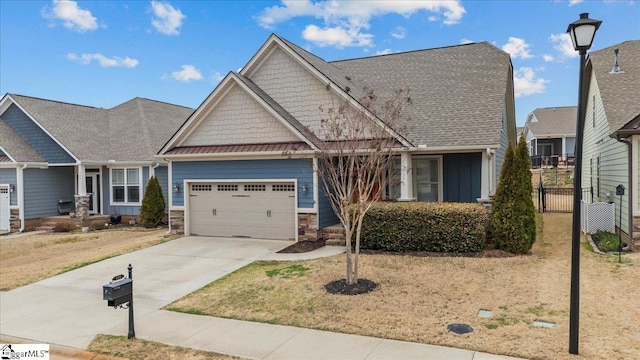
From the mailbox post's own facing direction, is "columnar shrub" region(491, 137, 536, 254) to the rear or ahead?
to the rear

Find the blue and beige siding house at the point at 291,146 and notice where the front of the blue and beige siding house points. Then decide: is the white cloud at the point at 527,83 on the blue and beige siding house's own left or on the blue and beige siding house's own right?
on the blue and beige siding house's own left

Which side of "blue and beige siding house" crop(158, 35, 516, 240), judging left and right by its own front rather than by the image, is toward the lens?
front

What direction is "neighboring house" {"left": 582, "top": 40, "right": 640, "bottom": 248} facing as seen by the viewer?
toward the camera

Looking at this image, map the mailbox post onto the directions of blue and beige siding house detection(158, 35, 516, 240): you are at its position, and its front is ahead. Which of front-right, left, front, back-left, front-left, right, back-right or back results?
front

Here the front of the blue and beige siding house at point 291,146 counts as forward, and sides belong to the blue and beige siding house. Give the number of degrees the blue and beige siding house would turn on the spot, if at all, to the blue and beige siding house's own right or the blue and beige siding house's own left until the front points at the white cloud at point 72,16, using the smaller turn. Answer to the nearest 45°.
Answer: approximately 135° to the blue and beige siding house's own right
